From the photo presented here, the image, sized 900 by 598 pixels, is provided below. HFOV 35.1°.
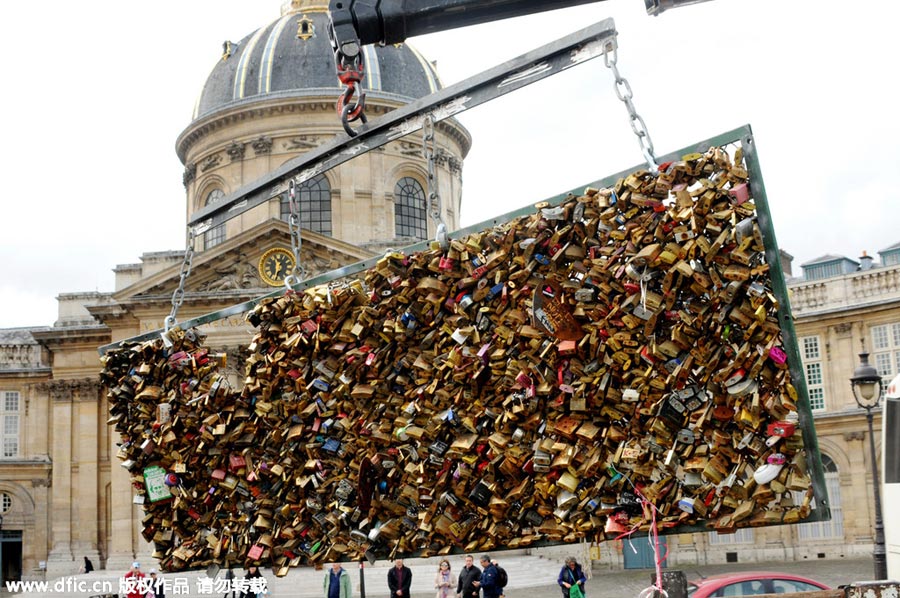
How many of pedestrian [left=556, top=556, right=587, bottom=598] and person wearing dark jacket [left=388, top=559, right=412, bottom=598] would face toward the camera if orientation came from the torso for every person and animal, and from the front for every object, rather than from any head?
2

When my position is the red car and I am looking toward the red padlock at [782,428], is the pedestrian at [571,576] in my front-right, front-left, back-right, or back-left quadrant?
back-right

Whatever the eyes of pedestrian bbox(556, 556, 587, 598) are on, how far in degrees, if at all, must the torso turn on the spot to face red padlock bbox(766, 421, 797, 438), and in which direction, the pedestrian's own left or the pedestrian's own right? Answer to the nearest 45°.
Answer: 0° — they already face it

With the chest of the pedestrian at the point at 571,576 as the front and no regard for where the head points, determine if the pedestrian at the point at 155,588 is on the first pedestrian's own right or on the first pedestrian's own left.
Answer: on the first pedestrian's own right

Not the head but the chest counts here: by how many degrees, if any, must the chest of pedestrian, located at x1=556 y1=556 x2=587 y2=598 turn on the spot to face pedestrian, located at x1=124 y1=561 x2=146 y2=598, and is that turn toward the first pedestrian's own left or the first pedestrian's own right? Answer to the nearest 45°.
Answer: approximately 90° to the first pedestrian's own right

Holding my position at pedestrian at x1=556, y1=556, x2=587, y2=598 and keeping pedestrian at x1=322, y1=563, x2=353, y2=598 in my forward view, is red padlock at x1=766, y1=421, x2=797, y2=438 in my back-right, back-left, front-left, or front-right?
back-left

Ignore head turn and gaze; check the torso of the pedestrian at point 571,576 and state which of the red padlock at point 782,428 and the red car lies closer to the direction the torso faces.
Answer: the red padlock

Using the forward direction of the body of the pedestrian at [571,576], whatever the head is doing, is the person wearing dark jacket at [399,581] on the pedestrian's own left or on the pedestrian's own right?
on the pedestrian's own right

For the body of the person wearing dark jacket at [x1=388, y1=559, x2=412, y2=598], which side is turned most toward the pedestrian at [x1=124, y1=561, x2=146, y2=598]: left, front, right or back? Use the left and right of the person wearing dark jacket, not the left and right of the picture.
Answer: right

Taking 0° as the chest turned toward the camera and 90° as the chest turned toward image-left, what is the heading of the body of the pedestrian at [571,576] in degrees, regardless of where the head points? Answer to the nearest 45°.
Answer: approximately 0°
